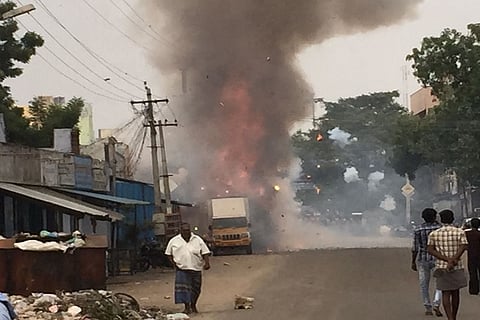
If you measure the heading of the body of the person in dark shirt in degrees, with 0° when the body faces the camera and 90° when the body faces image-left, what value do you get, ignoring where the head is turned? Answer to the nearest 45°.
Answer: approximately 180°

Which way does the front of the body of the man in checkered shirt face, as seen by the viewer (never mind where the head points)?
away from the camera

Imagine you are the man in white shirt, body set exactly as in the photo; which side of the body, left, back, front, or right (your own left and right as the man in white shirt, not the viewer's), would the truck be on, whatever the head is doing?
back

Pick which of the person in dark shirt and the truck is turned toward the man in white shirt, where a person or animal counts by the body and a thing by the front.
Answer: the truck

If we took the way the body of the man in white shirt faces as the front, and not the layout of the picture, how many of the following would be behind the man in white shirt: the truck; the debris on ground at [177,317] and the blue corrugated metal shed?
2

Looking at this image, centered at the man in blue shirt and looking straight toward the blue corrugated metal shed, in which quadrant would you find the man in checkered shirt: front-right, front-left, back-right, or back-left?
back-left

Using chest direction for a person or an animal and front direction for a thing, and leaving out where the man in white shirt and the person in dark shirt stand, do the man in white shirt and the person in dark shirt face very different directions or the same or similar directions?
very different directions

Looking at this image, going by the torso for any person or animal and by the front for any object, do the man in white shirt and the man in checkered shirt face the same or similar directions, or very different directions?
very different directions

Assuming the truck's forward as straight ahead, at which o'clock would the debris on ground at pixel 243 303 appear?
The debris on ground is roughly at 12 o'clock from the truck.

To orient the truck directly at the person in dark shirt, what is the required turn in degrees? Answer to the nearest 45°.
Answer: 0° — it already faces them

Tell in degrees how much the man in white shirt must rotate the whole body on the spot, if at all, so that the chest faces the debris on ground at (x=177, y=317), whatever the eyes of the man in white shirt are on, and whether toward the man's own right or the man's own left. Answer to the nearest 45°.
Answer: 0° — they already face it

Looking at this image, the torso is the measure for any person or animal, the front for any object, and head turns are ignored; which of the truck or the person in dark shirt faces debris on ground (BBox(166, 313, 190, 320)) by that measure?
the truck

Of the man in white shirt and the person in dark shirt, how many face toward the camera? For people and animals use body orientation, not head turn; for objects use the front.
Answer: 1
